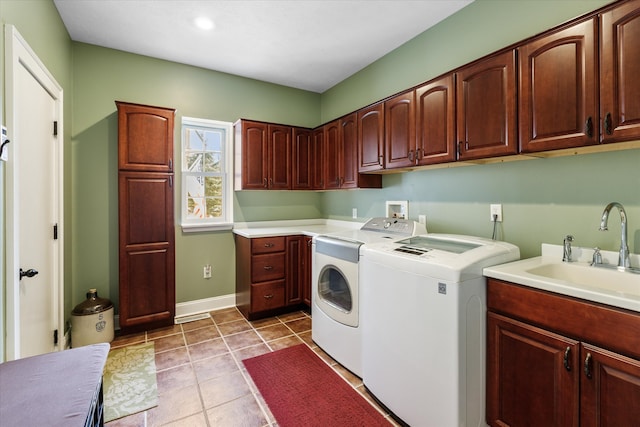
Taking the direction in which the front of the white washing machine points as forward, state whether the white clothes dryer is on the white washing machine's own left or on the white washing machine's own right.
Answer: on the white washing machine's own right

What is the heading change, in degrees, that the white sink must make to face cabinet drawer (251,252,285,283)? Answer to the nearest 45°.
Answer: approximately 45° to its right

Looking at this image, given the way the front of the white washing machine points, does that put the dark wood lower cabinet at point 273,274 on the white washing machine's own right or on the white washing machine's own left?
on the white washing machine's own right

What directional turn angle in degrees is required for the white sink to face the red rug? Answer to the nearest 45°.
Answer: approximately 45° to its right

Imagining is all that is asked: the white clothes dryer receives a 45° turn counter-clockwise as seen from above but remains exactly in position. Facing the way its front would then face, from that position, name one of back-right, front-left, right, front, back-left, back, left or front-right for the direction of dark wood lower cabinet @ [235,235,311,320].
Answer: back-right

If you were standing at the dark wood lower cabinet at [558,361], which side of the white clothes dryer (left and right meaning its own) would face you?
left

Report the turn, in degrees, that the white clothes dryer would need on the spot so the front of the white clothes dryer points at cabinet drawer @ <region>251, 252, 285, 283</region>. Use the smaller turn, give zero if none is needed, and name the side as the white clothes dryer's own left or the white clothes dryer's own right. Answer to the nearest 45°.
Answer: approximately 90° to the white clothes dryer's own right

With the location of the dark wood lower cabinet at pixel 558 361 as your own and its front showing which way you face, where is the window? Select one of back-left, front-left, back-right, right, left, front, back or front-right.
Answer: front-right

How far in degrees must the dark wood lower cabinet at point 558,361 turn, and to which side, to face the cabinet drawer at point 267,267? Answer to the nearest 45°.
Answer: approximately 45° to its right

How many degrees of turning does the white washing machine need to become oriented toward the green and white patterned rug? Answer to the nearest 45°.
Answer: approximately 45° to its right

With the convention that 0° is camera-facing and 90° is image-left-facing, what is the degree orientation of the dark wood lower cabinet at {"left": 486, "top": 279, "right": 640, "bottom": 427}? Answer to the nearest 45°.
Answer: approximately 45°

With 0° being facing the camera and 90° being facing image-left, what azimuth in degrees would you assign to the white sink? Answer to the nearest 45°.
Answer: approximately 45°
